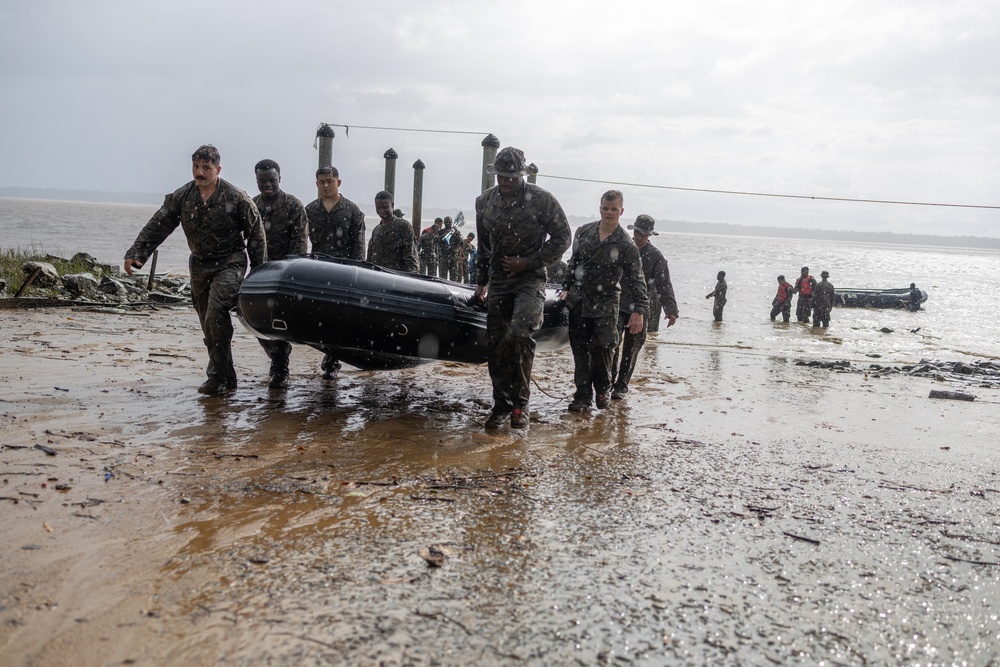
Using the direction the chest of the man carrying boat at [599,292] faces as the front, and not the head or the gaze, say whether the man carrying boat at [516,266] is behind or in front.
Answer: in front

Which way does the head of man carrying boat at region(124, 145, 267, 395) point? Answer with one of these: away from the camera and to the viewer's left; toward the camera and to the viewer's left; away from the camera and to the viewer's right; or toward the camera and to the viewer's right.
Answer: toward the camera and to the viewer's left

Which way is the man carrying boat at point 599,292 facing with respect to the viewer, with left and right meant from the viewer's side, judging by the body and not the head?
facing the viewer

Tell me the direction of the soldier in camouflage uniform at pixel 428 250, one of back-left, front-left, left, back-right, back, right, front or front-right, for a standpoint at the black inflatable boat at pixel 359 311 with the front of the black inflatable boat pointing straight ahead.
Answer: back-right

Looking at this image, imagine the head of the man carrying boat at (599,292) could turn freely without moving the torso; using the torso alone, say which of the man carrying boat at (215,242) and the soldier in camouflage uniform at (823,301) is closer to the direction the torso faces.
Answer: the man carrying boat

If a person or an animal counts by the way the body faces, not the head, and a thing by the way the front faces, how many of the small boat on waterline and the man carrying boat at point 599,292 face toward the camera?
1

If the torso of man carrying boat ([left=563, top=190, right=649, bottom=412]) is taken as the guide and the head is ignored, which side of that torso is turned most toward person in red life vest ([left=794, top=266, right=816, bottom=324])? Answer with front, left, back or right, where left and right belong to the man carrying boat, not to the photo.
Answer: back

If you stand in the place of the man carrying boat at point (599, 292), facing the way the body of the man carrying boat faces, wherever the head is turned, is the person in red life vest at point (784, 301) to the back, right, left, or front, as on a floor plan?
back

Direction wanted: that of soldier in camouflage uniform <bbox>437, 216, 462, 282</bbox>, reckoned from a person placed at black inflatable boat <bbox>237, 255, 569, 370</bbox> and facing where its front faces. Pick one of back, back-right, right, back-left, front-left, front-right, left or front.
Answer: back-right

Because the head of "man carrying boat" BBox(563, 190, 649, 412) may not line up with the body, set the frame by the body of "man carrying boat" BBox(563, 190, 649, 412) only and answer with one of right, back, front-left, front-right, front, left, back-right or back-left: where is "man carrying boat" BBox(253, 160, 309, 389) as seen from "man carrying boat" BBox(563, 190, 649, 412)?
right

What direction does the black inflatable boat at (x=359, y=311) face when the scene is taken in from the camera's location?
facing the viewer and to the left of the viewer
